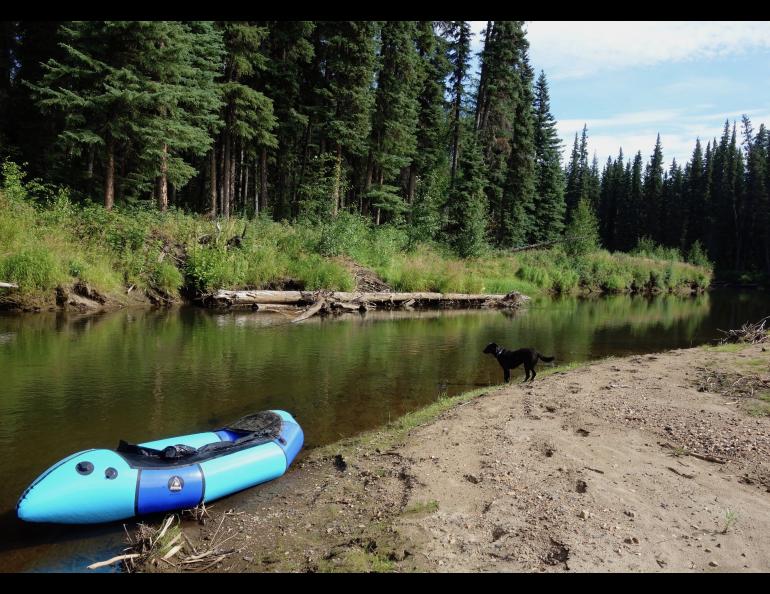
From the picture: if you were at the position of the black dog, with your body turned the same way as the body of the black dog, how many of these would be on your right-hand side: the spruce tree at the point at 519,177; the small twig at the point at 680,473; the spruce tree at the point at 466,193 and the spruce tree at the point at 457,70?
3

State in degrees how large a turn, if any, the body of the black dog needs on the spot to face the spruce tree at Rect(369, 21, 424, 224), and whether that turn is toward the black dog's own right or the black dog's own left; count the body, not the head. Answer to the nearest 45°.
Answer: approximately 90° to the black dog's own right

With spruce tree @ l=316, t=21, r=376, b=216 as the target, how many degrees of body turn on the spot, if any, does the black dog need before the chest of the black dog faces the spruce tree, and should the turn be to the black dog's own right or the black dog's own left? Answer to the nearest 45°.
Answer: approximately 45° to the black dog's own right

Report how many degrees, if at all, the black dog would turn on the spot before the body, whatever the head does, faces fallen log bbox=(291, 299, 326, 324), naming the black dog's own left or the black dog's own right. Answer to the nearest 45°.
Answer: approximately 45° to the black dog's own right

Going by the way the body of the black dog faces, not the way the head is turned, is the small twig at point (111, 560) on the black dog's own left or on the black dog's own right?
on the black dog's own left

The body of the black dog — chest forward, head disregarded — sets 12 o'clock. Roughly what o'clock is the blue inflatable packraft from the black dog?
The blue inflatable packraft is roughly at 10 o'clock from the black dog.

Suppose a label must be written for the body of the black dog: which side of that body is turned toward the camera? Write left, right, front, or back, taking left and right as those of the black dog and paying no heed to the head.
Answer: left

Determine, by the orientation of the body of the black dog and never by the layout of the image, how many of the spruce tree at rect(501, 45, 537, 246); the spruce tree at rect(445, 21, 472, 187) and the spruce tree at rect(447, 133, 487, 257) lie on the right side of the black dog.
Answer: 3

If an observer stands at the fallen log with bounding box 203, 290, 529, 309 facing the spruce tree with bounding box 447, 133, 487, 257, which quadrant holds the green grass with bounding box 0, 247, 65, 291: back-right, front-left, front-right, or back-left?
back-left

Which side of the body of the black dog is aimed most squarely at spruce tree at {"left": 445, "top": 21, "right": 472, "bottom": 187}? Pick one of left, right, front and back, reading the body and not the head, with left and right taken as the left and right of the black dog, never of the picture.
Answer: right

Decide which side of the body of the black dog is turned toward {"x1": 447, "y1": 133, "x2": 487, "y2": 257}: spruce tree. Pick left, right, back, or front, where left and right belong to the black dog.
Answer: right

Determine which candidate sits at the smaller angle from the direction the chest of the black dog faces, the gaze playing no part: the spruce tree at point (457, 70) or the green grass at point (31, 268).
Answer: the green grass
